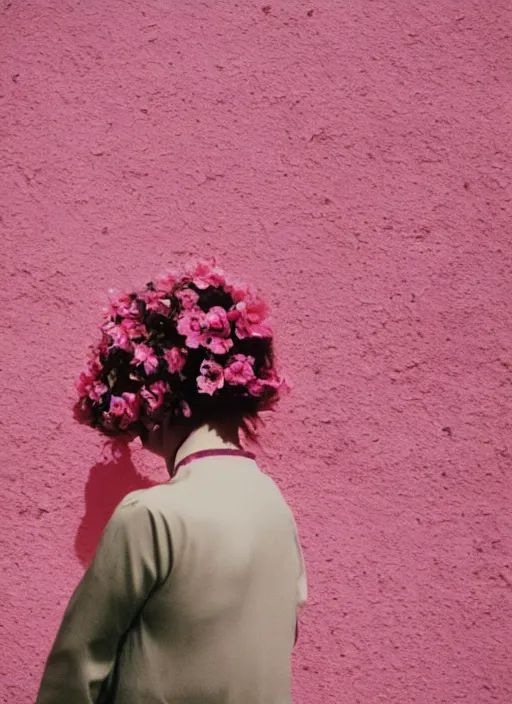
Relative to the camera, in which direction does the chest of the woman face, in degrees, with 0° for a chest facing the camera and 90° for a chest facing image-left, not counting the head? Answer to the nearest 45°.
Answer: approximately 135°
